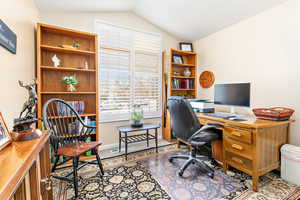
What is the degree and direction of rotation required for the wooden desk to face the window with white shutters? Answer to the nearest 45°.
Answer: approximately 45° to its right

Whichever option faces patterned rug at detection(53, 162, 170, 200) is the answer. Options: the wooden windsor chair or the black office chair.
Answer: the wooden windsor chair

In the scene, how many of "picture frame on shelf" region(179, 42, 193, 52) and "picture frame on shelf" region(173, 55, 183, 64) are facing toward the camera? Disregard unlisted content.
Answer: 2

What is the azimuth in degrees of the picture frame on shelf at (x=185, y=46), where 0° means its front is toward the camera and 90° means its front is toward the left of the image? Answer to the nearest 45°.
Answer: approximately 0°

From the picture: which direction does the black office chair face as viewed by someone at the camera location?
facing away from the viewer and to the right of the viewer

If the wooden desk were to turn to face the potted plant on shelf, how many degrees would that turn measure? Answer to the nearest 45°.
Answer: approximately 45° to its right

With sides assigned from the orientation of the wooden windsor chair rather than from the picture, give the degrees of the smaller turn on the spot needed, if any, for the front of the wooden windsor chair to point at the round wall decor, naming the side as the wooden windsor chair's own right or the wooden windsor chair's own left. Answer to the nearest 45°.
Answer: approximately 45° to the wooden windsor chair's own left

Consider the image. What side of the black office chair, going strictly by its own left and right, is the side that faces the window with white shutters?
left
